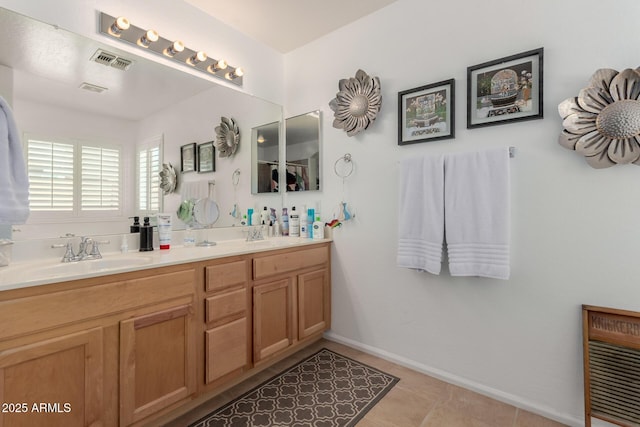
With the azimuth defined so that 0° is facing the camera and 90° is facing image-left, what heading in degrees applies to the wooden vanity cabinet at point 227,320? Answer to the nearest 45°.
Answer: approximately 315°

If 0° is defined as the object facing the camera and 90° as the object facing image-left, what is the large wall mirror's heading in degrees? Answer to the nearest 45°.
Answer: approximately 315°

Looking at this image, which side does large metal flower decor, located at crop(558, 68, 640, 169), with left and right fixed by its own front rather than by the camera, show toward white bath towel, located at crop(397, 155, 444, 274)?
right
